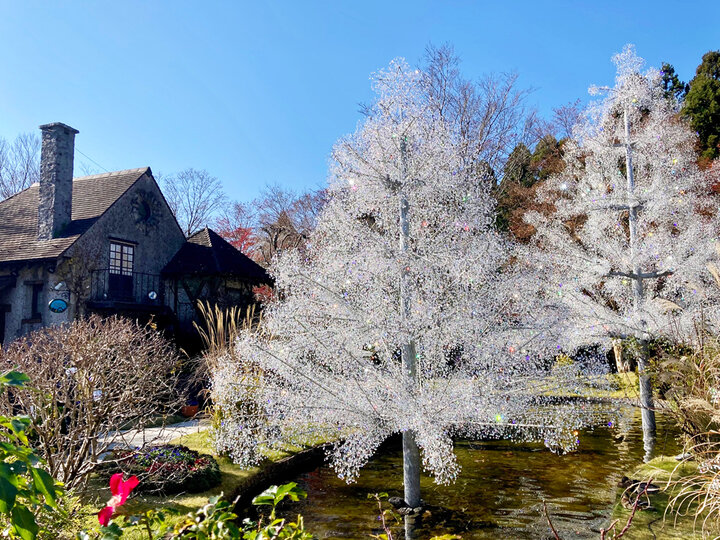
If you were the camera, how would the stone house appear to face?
facing the viewer and to the right of the viewer

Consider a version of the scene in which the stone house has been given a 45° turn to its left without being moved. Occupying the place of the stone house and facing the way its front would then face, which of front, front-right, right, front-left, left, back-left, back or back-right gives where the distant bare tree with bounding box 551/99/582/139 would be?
front

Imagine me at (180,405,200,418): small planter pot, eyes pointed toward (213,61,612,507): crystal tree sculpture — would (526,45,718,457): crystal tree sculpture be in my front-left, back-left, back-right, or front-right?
front-left

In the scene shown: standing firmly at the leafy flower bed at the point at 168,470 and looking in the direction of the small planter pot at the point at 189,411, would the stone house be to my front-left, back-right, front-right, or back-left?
front-left

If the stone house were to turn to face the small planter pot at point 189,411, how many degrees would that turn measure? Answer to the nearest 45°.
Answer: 0° — it already faces it

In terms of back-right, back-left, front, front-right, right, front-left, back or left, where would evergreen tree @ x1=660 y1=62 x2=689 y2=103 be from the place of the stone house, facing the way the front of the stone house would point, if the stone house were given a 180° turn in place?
back-right

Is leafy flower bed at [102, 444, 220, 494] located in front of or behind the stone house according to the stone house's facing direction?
in front

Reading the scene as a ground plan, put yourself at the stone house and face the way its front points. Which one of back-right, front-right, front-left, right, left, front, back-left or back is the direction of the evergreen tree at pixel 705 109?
front-left

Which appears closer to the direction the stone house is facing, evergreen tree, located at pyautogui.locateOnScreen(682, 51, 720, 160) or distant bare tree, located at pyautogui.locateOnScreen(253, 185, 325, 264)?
the evergreen tree

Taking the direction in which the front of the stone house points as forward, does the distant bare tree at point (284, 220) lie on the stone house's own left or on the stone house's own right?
on the stone house's own left

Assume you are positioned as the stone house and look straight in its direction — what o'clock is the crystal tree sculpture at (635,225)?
The crystal tree sculpture is roughly at 12 o'clock from the stone house.

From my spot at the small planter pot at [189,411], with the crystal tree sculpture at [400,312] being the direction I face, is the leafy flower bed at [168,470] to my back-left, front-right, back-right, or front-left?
front-right

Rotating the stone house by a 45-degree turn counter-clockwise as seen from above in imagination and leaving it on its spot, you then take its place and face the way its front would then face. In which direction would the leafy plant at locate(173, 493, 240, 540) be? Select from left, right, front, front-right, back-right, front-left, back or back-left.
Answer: right
